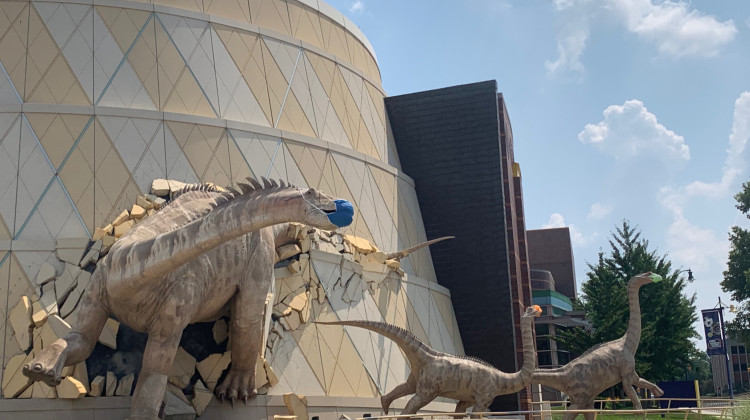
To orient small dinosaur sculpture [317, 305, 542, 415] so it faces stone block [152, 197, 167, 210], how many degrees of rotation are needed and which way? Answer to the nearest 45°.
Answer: approximately 180°

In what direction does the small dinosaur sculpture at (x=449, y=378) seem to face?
to the viewer's right

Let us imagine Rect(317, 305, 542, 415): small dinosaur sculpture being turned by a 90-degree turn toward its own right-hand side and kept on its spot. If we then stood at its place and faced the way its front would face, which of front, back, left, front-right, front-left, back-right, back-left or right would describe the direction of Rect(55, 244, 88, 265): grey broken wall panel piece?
right

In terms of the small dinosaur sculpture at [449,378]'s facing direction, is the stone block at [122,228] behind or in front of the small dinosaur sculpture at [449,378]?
behind

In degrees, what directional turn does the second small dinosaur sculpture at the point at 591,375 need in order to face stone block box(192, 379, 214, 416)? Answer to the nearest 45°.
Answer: approximately 180°

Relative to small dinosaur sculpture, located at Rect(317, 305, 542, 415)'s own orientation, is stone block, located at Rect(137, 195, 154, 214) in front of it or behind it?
behind

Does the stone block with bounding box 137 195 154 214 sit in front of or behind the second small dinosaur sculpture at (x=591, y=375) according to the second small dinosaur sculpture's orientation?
behind

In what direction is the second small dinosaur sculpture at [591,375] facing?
to the viewer's right

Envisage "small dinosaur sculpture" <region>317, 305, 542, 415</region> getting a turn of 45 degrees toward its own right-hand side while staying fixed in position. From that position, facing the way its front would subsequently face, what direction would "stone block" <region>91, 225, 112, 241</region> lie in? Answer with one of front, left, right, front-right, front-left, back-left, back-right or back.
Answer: back-right

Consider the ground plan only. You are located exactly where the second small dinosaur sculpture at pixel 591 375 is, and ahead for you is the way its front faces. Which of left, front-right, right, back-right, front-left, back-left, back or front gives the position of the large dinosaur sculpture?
back-right
